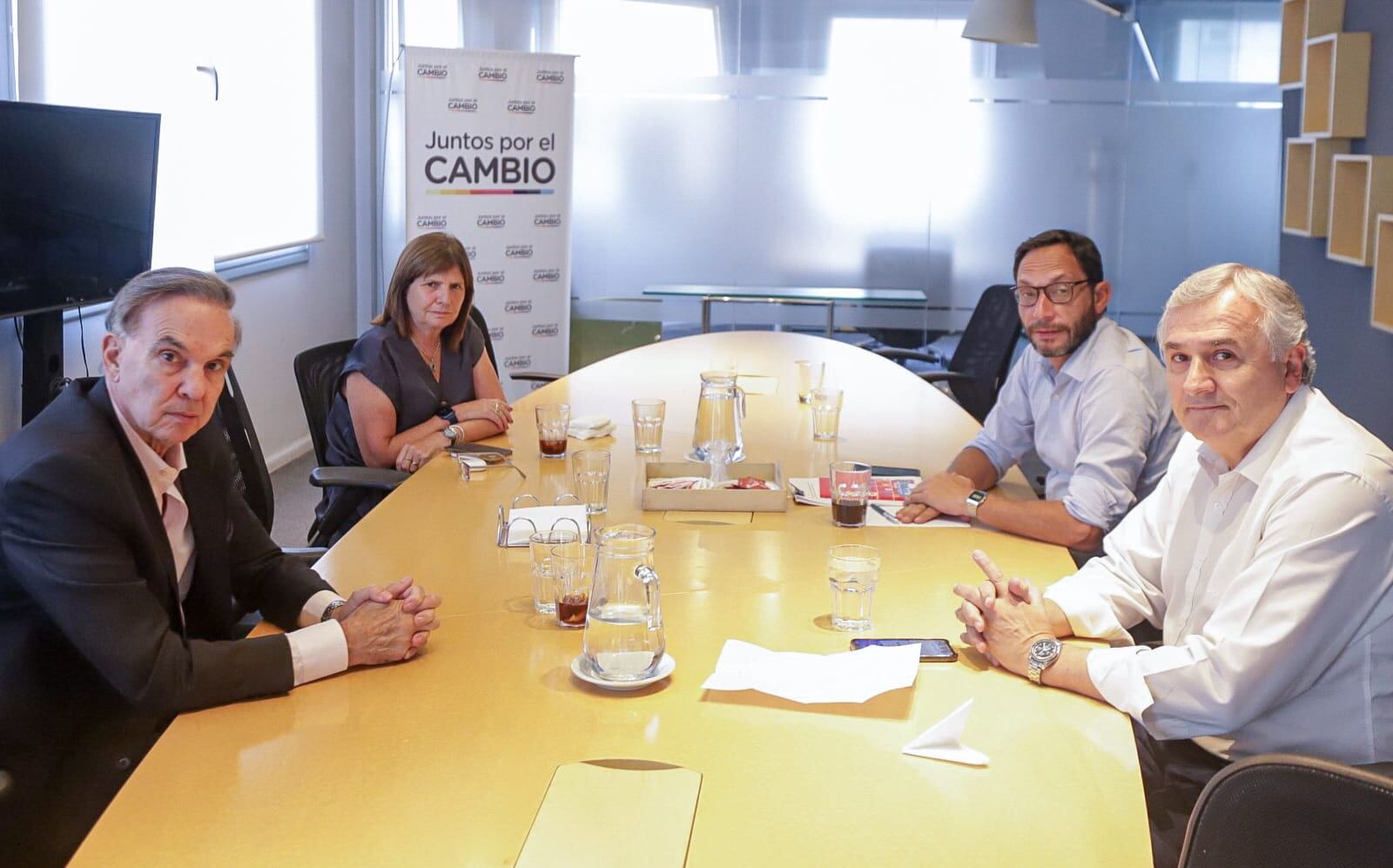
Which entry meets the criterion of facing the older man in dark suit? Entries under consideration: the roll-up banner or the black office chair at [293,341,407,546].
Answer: the roll-up banner

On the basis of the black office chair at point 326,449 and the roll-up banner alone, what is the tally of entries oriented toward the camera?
1

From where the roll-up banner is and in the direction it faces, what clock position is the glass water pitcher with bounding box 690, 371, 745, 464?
The glass water pitcher is roughly at 12 o'clock from the roll-up banner.

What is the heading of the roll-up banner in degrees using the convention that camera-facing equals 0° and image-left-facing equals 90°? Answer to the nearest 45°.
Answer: approximately 0°

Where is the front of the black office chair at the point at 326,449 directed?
to the viewer's right

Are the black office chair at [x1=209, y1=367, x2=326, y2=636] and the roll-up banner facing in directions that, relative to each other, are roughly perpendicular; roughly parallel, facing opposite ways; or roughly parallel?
roughly perpendicular

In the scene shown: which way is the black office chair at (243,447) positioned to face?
to the viewer's right

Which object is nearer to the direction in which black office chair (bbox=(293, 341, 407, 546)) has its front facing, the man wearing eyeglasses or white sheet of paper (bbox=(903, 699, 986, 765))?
the man wearing eyeglasses

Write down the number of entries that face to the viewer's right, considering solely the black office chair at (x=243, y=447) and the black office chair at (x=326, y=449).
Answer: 2
